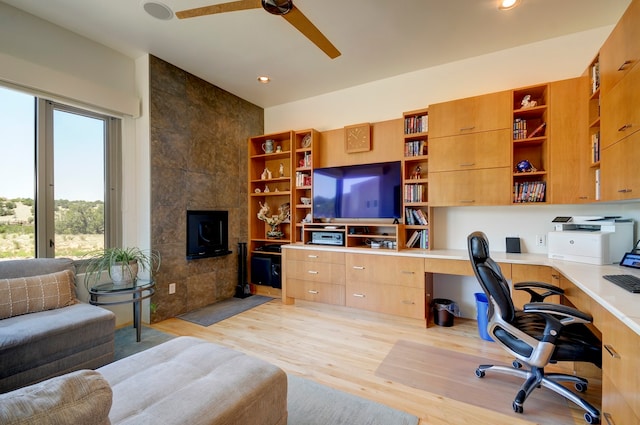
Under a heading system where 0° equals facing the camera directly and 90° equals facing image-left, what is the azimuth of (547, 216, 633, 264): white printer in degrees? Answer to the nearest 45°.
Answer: approximately 45°

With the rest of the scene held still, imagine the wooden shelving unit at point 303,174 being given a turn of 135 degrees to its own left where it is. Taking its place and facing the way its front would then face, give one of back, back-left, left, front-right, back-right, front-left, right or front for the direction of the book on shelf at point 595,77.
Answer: front-right

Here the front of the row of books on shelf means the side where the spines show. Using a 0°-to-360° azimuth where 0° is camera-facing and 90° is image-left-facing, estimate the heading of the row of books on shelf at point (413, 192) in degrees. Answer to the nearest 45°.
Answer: approximately 0°

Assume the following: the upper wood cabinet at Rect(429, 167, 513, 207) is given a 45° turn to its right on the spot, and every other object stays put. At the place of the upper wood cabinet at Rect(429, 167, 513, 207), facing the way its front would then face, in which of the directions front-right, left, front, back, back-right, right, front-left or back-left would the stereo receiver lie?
front-right

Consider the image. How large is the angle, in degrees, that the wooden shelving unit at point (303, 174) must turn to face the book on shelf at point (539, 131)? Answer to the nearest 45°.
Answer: approximately 90° to its left

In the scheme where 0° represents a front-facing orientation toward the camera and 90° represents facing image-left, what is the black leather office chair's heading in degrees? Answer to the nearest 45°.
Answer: approximately 270°

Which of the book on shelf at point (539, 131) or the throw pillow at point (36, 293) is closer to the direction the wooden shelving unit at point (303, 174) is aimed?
the throw pillow

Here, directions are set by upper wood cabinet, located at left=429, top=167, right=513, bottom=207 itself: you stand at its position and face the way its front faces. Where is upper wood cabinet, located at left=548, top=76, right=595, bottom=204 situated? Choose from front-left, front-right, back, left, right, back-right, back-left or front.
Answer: left

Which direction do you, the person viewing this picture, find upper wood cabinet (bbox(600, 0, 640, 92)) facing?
facing to the left of the viewer

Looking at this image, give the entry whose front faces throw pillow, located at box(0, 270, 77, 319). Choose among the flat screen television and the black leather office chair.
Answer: the flat screen television

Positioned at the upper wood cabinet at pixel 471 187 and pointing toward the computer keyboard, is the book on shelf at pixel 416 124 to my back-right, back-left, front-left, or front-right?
back-right

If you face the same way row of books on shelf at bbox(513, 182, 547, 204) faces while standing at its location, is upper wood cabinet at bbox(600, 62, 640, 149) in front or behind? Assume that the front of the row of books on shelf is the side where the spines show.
in front
